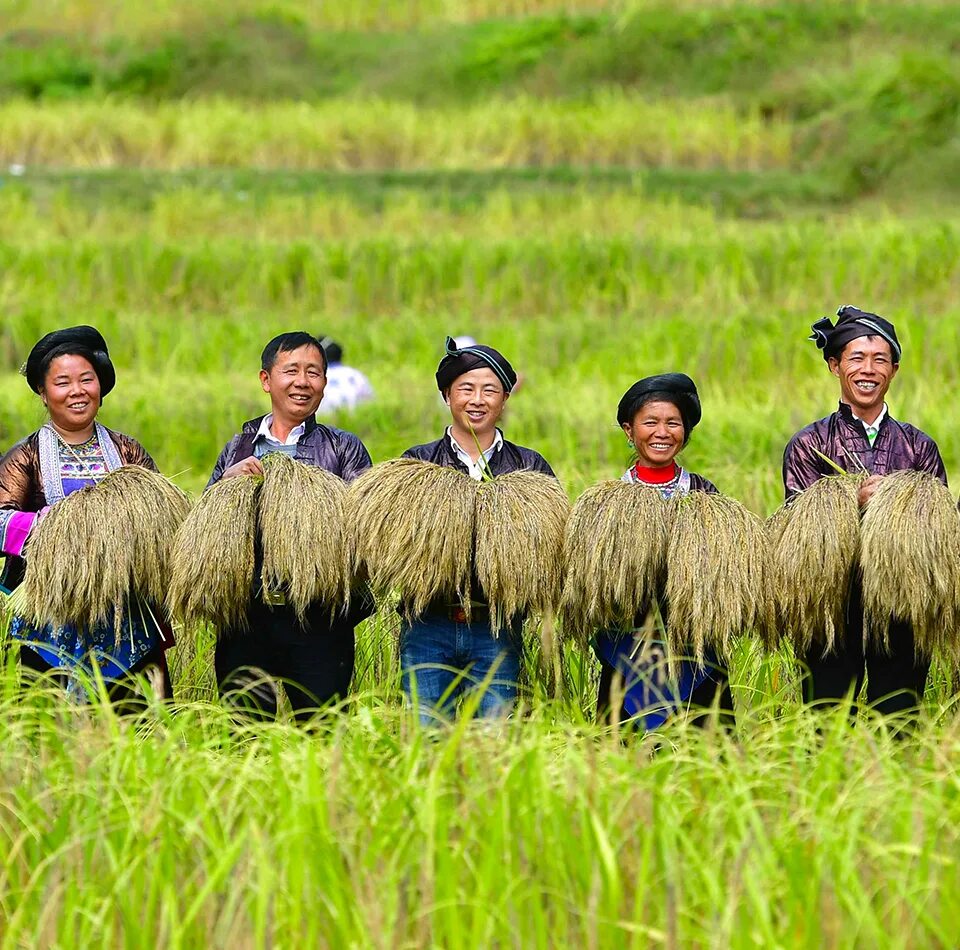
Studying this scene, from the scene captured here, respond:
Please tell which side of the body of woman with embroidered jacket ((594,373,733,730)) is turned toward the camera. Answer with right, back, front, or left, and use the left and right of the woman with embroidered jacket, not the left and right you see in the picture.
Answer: front

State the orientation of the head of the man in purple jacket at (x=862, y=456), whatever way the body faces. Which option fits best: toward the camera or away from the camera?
toward the camera

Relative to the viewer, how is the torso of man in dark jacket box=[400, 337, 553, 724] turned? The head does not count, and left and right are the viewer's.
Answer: facing the viewer

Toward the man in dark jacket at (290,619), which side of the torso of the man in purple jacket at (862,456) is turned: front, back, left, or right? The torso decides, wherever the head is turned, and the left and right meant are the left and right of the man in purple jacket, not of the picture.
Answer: right

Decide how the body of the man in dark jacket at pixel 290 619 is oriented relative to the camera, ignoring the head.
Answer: toward the camera

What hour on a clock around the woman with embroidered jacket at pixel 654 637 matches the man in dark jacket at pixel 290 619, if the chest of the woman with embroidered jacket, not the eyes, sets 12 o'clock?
The man in dark jacket is roughly at 3 o'clock from the woman with embroidered jacket.

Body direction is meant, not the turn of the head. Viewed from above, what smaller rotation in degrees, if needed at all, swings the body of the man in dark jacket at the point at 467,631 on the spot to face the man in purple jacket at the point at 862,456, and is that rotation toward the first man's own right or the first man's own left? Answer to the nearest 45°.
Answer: approximately 90° to the first man's own left

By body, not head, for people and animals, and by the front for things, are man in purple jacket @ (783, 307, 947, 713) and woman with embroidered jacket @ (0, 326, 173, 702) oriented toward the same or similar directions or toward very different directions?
same or similar directions

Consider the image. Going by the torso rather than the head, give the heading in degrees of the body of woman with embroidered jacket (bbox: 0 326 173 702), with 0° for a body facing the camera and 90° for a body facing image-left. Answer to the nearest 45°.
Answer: approximately 0°

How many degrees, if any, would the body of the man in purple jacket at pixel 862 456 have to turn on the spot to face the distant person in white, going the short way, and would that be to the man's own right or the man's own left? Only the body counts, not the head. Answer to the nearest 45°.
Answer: approximately 135° to the man's own right

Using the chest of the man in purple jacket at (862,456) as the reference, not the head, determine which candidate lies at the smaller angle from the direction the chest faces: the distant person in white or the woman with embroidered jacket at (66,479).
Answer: the woman with embroidered jacket

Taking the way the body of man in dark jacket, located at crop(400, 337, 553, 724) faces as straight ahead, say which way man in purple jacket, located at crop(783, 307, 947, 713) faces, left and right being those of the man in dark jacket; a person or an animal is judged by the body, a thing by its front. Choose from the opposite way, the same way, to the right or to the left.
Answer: the same way

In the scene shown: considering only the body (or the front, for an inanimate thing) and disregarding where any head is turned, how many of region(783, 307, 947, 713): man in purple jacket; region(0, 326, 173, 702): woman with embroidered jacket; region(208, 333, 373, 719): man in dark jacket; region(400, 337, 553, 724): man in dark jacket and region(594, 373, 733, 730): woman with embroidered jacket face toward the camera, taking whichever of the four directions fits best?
5

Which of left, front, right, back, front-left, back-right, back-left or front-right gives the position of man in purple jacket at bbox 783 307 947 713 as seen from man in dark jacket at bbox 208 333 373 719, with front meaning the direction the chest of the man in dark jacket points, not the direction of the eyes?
left

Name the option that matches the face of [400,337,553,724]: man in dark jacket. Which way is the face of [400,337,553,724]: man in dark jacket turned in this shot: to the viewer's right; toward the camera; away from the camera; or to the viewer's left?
toward the camera

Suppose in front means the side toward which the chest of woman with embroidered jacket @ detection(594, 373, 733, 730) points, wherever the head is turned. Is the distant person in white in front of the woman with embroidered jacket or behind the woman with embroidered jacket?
behind

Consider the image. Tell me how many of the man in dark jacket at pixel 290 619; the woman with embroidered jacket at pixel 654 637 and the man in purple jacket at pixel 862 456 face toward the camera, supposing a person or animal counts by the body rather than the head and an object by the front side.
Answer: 3
